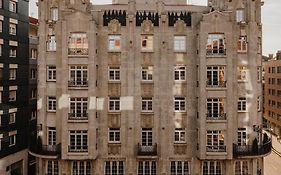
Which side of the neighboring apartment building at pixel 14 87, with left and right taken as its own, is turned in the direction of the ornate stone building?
front

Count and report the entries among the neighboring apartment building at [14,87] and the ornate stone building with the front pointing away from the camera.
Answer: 0

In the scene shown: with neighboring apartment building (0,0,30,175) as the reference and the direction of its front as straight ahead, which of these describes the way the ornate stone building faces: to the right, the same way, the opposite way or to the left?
to the right

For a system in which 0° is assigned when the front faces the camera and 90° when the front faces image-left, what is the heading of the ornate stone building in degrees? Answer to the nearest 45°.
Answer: approximately 0°

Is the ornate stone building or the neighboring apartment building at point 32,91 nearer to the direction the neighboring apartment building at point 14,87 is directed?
the ornate stone building

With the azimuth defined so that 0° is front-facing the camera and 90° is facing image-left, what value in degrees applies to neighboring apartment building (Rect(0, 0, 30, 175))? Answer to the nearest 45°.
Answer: approximately 315°

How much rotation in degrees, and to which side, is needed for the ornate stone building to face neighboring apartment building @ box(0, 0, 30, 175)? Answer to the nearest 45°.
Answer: approximately 90° to its right

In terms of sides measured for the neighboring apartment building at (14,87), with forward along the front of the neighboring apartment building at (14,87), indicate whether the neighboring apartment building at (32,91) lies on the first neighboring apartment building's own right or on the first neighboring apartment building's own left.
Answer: on the first neighboring apartment building's own left
